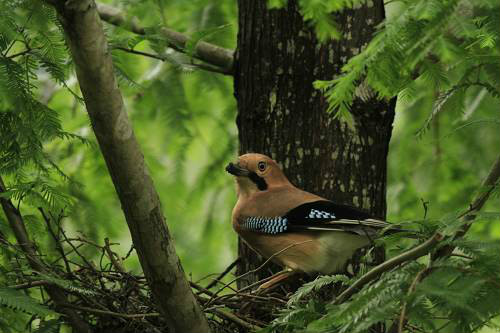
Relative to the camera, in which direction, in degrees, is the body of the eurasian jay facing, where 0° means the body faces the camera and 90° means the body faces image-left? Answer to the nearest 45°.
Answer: approximately 90°
